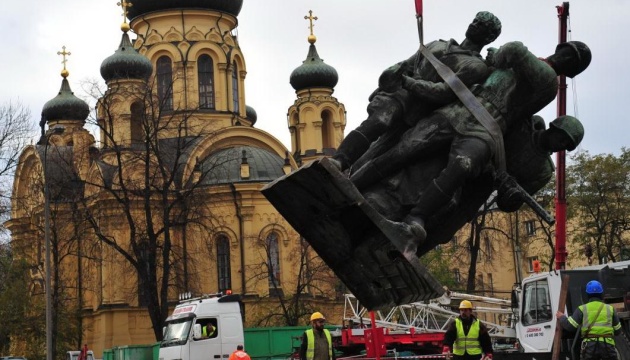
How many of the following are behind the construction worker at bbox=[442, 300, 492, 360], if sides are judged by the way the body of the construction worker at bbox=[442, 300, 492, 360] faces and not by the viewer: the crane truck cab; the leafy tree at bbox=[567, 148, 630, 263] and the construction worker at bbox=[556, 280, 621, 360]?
2

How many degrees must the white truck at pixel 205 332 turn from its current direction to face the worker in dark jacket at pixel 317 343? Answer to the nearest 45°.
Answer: approximately 45° to its left

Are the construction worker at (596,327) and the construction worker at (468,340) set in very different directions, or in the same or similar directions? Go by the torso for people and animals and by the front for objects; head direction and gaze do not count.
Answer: very different directions

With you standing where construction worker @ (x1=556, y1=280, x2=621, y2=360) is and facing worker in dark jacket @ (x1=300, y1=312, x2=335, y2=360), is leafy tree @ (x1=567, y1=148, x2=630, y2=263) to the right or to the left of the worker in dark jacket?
right

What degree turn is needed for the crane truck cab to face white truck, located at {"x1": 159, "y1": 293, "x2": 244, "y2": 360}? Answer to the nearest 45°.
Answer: approximately 45° to its right

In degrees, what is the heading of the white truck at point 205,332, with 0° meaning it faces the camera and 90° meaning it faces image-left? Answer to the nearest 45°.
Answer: approximately 45°

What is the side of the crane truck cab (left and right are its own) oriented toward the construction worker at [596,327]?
left

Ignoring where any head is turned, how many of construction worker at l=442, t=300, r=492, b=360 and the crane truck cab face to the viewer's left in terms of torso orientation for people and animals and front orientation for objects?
1

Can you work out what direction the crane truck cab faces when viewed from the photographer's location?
facing to the left of the viewer

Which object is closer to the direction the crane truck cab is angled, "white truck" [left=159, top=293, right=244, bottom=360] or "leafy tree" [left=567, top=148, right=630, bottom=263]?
the white truck

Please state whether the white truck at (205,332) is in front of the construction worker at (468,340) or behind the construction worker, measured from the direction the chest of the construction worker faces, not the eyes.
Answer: behind

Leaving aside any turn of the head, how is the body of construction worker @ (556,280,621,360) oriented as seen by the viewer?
away from the camera
